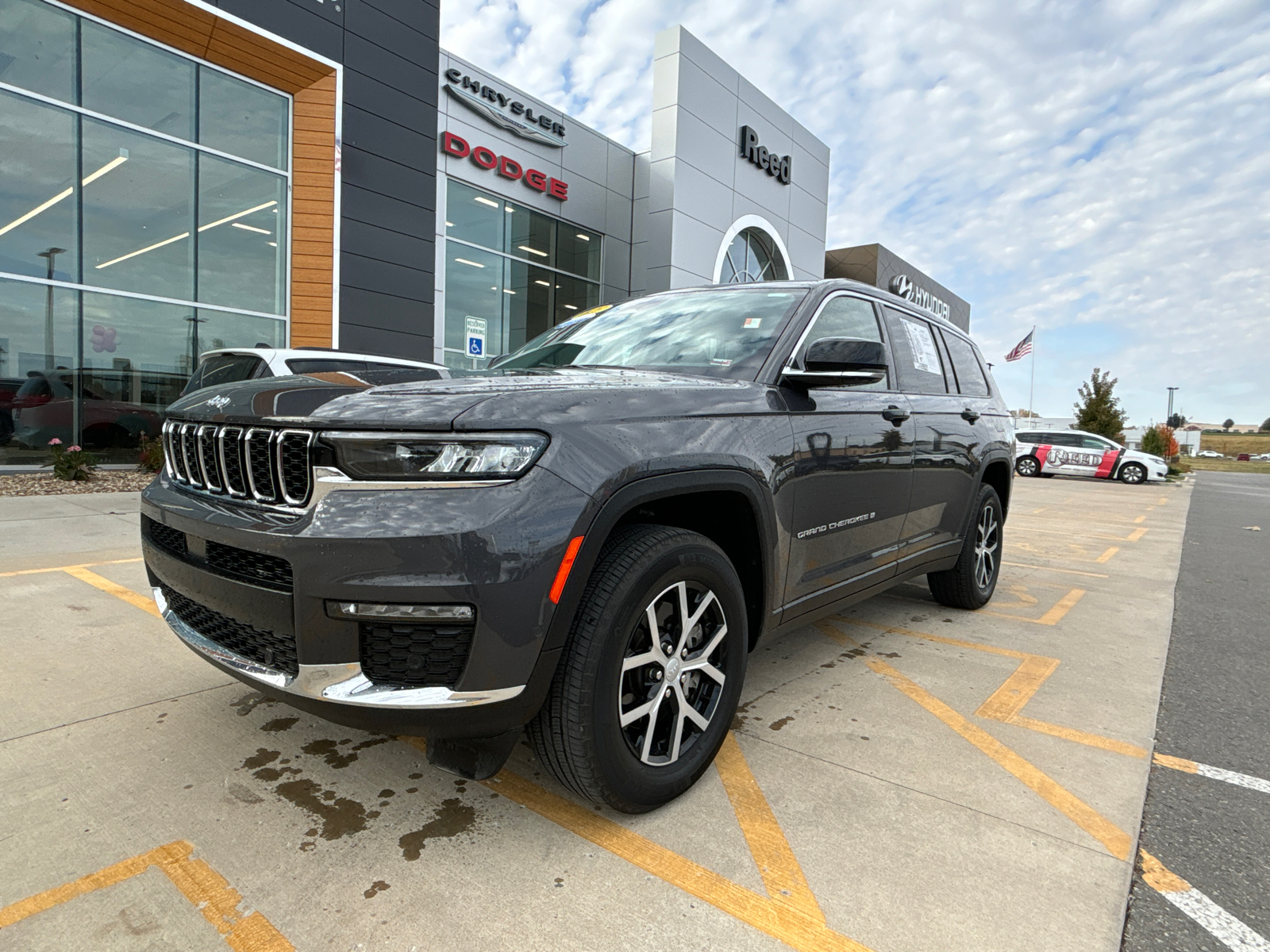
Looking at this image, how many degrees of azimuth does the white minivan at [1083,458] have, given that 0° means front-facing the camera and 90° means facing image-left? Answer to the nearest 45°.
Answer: approximately 270°

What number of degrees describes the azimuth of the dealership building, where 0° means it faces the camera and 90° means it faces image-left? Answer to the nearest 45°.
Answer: approximately 315°

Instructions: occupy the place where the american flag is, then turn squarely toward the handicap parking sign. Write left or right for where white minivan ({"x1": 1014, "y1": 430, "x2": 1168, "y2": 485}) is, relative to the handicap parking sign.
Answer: left

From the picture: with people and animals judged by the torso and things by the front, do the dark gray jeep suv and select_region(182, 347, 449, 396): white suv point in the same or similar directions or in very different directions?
very different directions

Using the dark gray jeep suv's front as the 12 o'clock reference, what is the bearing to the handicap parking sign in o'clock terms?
The handicap parking sign is roughly at 4 o'clock from the dark gray jeep suv.

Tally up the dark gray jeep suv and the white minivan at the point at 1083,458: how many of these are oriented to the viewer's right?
1

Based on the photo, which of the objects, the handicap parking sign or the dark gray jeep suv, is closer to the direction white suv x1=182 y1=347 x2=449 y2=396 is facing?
the handicap parking sign

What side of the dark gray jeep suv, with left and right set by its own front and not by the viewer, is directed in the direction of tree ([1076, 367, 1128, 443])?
back

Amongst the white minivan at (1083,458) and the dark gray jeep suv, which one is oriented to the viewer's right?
the white minivan

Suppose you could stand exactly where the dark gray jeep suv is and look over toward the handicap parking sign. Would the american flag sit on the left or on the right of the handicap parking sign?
right

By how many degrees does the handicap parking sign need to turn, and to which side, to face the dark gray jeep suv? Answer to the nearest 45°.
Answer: approximately 45° to its right

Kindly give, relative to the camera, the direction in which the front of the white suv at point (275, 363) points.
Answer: facing away from the viewer and to the right of the viewer

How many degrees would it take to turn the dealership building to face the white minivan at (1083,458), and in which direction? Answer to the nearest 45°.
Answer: approximately 45° to its left

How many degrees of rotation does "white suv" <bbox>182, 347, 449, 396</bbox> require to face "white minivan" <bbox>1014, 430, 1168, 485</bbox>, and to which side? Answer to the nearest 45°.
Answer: approximately 45° to its right
